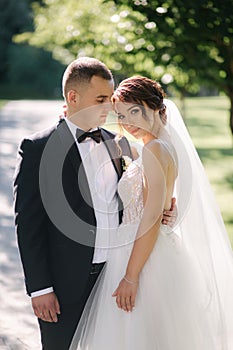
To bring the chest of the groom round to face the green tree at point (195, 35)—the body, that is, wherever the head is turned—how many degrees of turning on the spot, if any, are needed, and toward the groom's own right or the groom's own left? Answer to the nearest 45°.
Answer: approximately 90° to the groom's own left

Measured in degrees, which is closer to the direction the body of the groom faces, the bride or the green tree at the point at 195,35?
the bride

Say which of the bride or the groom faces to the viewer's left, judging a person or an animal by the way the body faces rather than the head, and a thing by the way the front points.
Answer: the bride

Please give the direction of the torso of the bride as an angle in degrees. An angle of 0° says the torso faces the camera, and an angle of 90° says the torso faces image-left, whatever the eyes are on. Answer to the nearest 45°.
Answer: approximately 90°

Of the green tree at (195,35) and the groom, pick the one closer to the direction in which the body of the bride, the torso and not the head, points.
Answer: the groom

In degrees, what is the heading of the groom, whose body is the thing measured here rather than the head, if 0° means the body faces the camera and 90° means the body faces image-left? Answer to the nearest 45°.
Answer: approximately 315°
